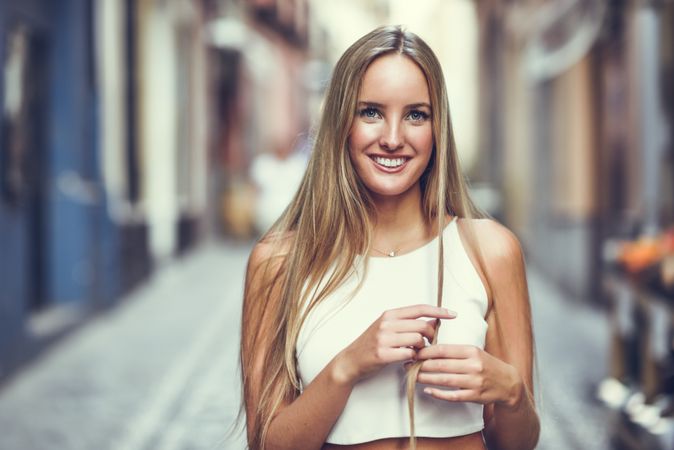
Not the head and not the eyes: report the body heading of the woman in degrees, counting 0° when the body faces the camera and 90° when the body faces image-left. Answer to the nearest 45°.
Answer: approximately 0°

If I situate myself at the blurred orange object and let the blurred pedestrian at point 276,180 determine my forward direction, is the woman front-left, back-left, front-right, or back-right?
back-left

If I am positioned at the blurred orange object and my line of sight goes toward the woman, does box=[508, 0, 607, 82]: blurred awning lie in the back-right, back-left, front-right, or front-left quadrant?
back-right

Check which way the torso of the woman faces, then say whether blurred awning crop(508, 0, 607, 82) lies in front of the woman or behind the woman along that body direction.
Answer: behind

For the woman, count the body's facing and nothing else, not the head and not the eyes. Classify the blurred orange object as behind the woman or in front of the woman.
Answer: behind

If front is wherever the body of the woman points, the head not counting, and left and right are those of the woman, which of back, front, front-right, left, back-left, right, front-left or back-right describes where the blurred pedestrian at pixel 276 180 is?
back
